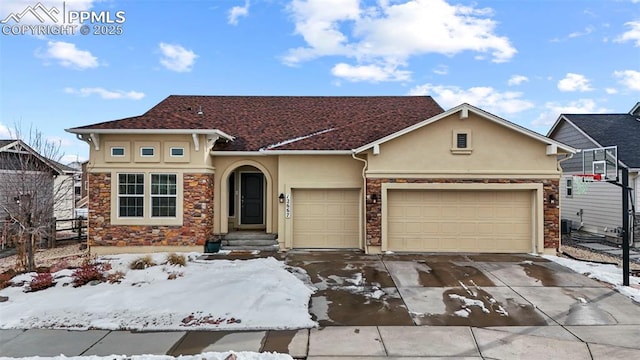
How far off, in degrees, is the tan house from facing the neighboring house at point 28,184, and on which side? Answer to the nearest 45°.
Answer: approximately 90° to its right

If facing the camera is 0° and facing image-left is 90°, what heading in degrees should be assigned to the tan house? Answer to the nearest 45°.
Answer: approximately 0°

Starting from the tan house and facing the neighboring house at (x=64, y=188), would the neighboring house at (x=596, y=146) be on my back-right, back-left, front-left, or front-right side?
back-right

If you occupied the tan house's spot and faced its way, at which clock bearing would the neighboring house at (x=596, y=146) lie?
The neighboring house is roughly at 8 o'clock from the tan house.

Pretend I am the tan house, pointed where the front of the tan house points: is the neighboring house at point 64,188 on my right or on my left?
on my right
